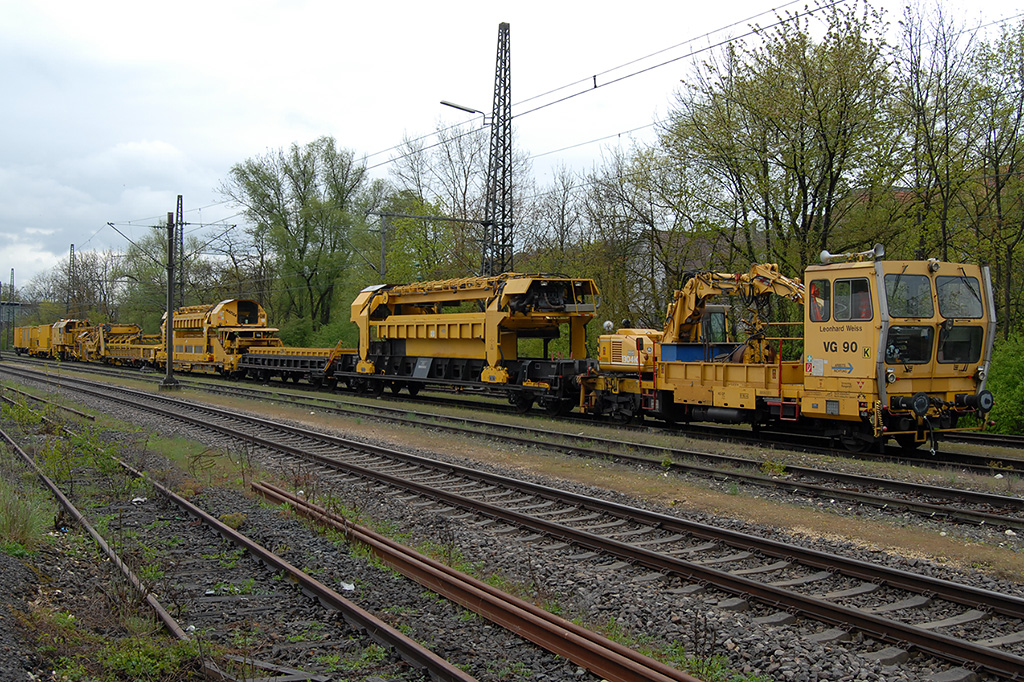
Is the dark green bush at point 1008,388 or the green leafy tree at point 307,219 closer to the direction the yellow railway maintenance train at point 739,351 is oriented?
the dark green bush

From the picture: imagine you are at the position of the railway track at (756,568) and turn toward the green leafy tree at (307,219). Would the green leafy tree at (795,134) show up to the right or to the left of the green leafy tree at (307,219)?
right

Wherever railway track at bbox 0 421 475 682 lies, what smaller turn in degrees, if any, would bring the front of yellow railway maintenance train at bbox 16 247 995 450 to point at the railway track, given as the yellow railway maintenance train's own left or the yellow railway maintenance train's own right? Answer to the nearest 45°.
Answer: approximately 90° to the yellow railway maintenance train's own right

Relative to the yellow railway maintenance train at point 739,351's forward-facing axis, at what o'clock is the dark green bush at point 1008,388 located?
The dark green bush is roughly at 10 o'clock from the yellow railway maintenance train.

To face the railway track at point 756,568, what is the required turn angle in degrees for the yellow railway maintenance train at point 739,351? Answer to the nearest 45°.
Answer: approximately 45° to its right

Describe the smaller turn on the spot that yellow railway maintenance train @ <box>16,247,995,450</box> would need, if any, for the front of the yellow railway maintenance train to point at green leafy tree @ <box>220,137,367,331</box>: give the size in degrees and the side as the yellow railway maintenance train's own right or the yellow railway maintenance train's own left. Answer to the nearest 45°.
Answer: approximately 180°

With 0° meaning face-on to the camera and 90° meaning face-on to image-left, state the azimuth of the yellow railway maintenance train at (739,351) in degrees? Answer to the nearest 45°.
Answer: approximately 315°
